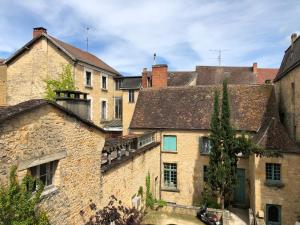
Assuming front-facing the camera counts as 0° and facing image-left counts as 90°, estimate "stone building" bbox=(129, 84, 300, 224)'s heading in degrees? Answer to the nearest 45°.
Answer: approximately 0°

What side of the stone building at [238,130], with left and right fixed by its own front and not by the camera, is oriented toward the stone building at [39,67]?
right

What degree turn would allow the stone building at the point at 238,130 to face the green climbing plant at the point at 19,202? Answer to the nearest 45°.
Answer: approximately 45° to its right

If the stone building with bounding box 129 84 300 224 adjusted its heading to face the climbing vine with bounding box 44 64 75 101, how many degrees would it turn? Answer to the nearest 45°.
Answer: approximately 90° to its right

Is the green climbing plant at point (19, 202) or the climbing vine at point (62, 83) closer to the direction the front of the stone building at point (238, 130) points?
the green climbing plant
